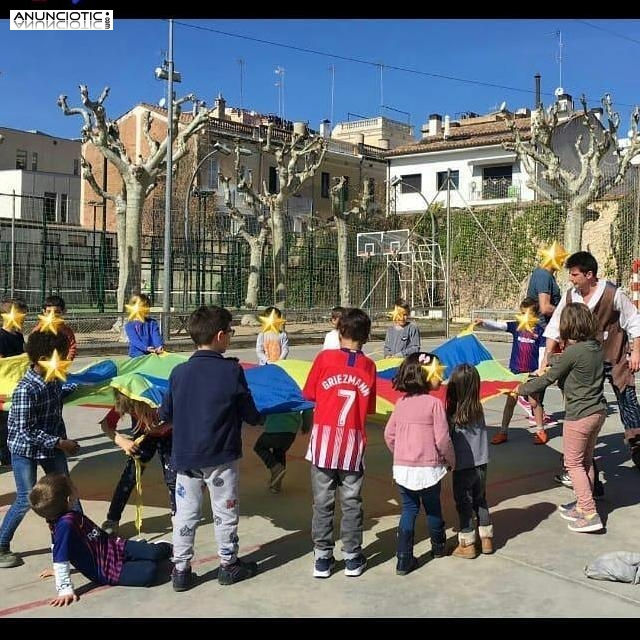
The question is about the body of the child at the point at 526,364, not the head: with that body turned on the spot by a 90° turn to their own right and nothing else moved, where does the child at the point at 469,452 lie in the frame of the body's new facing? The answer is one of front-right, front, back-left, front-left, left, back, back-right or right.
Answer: left

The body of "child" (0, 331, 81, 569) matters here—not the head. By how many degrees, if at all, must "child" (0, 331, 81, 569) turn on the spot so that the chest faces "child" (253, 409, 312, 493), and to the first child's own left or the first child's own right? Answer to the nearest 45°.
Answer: approximately 45° to the first child's own left

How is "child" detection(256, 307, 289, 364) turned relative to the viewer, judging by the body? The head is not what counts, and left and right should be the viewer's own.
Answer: facing the viewer

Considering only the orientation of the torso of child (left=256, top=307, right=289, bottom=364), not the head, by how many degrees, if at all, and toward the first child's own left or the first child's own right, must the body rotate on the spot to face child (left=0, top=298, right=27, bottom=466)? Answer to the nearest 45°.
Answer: approximately 90° to the first child's own right

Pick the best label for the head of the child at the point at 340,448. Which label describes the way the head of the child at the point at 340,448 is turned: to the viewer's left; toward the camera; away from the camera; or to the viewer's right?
away from the camera

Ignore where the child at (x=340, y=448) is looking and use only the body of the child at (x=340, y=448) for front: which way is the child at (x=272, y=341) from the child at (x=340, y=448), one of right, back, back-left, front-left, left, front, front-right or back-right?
front

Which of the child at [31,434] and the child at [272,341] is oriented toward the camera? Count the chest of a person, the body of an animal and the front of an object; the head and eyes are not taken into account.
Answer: the child at [272,341]

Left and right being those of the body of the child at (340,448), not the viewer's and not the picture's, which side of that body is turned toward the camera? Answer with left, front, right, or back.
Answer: back

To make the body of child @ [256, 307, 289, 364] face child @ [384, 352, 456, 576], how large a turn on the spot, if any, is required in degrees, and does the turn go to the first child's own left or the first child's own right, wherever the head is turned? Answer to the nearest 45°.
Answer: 0° — they already face them

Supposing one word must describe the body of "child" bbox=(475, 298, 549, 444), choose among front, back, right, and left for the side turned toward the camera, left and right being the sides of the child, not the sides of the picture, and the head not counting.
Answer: front

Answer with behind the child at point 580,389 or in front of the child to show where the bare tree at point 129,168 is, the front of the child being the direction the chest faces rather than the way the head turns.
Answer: in front

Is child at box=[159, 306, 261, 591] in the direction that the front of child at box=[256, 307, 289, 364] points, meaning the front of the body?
yes

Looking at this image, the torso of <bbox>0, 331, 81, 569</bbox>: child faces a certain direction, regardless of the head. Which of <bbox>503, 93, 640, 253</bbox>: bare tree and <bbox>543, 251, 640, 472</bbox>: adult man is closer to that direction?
the adult man

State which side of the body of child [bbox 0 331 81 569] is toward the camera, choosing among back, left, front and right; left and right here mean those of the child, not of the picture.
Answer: right
